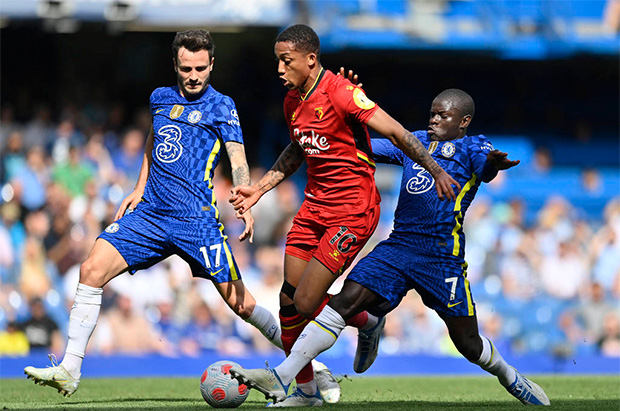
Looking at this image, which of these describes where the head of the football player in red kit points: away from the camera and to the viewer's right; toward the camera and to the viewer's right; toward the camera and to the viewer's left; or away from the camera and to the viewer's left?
toward the camera and to the viewer's left

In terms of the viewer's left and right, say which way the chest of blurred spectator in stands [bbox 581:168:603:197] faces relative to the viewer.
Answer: facing the viewer

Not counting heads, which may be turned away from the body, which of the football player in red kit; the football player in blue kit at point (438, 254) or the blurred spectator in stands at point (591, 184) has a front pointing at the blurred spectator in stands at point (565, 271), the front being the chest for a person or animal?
the blurred spectator in stands at point (591, 184)

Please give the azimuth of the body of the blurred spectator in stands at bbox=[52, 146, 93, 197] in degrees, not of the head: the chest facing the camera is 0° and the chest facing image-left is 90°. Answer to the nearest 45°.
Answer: approximately 0°

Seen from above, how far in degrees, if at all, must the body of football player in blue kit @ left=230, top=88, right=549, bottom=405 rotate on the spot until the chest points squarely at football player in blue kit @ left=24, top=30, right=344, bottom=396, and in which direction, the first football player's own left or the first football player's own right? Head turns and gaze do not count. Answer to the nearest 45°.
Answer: approximately 45° to the first football player's own right

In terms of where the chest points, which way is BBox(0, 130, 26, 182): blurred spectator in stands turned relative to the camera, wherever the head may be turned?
toward the camera

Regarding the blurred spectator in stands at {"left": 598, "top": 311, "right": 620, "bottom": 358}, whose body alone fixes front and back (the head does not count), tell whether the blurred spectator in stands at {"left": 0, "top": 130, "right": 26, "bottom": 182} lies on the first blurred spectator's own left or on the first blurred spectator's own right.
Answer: on the first blurred spectator's own right

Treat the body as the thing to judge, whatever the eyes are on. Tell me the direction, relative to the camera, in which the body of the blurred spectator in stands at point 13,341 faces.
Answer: toward the camera

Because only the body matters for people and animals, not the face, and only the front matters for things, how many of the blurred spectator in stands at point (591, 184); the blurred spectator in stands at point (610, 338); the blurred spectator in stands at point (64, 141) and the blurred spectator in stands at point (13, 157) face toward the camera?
4

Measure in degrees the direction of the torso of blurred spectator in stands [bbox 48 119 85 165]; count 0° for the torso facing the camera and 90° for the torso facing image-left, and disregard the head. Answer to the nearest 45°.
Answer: approximately 0°
